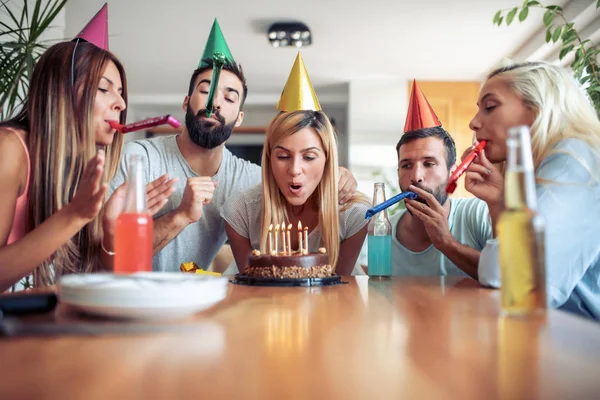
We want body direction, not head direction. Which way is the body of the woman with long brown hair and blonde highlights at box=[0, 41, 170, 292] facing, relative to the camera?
to the viewer's right

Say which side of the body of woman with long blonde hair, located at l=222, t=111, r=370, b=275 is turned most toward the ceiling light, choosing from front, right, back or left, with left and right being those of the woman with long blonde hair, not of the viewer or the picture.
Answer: back

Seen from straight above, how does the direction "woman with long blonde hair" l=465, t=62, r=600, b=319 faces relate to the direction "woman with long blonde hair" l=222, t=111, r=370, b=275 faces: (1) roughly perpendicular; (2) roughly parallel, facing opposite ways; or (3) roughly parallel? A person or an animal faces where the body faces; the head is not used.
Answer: roughly perpendicular

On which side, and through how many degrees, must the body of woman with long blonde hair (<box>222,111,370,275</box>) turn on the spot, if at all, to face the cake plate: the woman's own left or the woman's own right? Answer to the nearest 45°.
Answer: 0° — they already face it

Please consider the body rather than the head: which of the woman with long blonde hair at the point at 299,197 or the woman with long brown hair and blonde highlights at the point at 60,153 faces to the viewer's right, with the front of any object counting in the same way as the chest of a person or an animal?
the woman with long brown hair and blonde highlights at the point at 60,153

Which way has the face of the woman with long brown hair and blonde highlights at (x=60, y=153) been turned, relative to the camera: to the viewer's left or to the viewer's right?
to the viewer's right

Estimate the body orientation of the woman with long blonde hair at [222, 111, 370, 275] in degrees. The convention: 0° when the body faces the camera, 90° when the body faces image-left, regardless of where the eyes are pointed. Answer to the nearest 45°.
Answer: approximately 0°

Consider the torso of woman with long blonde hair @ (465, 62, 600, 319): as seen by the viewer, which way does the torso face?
to the viewer's left
